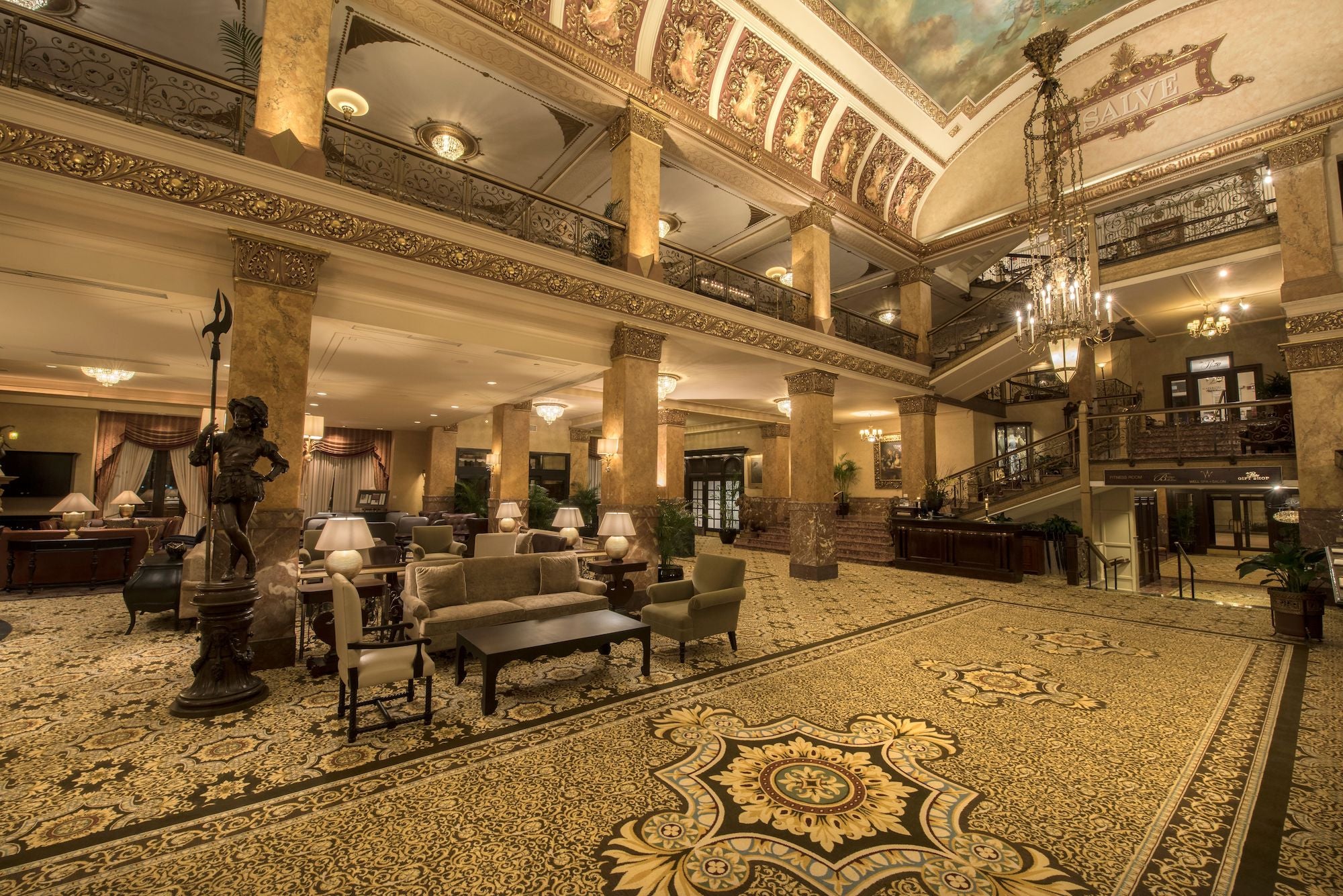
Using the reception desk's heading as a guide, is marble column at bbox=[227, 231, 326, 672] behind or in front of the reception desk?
in front

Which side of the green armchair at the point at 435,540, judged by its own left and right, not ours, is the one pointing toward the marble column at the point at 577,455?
back

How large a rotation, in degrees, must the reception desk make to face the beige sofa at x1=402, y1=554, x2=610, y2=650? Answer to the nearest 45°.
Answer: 0° — it already faces it

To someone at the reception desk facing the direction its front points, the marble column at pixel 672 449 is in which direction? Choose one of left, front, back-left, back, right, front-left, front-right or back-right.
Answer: front-right

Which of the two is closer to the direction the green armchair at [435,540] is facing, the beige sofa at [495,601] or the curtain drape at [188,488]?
the beige sofa

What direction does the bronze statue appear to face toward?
toward the camera

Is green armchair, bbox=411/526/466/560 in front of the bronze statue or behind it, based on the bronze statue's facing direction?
behind

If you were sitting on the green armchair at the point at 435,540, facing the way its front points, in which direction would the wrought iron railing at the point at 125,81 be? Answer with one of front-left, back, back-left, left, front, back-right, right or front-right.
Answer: right

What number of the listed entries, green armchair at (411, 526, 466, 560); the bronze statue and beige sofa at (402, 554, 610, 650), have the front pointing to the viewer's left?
0

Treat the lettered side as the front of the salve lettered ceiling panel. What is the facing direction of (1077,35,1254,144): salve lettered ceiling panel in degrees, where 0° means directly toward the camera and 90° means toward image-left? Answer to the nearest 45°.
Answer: approximately 45°

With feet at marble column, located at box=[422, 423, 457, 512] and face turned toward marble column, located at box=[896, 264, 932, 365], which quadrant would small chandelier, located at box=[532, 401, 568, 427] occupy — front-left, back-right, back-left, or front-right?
front-right

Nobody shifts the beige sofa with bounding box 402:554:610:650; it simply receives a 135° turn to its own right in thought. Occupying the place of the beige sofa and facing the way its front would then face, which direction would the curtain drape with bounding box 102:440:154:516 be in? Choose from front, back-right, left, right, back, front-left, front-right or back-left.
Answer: front-right

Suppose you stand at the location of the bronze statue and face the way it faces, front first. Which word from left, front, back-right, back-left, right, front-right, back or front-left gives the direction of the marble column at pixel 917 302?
left

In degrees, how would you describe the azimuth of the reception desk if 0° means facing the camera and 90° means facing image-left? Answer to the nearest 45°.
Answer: approximately 45°

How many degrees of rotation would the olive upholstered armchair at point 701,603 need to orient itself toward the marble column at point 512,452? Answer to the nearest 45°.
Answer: approximately 90° to its right

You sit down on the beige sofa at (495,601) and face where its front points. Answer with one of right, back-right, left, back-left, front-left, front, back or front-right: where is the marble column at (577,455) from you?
back-left

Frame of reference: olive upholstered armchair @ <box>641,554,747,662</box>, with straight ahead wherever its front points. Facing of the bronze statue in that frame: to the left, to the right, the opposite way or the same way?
to the left

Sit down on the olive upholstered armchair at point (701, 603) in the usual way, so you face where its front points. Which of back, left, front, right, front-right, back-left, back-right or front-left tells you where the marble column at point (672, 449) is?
back-right

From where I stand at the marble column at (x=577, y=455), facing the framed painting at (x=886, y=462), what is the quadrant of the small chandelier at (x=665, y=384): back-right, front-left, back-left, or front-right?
front-right
